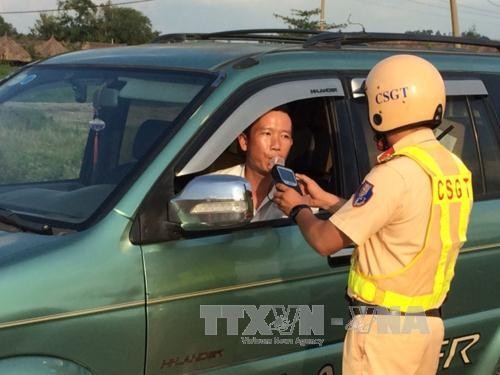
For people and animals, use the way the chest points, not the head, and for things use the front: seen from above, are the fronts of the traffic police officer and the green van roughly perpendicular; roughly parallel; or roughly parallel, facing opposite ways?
roughly perpendicular

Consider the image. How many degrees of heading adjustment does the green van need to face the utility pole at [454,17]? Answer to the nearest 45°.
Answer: approximately 135° to its right

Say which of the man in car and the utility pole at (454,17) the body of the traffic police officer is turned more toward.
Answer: the man in car

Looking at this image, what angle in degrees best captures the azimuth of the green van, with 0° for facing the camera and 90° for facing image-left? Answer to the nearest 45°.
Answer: approximately 45°

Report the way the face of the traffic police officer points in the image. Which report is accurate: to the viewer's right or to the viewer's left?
to the viewer's left

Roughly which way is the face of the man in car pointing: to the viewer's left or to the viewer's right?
to the viewer's right

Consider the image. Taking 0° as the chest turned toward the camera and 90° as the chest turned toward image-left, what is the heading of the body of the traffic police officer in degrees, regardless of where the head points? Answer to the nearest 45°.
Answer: approximately 135°
